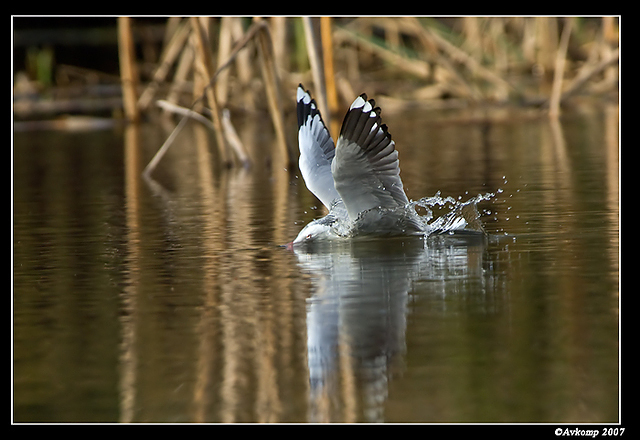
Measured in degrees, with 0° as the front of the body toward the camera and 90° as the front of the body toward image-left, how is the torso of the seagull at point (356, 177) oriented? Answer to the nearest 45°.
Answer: approximately 90°

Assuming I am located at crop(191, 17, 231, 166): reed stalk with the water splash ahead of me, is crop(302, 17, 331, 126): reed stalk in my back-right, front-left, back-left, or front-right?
front-left

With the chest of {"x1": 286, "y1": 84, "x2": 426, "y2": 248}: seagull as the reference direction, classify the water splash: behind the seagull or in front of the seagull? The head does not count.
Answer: behind

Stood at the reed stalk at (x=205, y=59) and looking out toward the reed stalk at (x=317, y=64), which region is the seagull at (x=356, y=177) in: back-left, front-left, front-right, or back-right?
front-right

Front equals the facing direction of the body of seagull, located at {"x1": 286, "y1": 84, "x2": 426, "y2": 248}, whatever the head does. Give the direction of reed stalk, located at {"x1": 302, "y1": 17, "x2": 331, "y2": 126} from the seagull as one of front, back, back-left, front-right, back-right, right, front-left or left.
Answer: right

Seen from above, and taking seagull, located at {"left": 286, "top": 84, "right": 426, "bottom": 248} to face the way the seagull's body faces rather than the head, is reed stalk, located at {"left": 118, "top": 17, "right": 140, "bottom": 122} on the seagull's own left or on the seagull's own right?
on the seagull's own right
